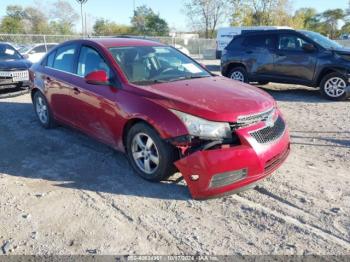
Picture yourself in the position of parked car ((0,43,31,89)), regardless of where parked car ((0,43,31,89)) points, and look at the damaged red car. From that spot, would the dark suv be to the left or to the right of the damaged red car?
left

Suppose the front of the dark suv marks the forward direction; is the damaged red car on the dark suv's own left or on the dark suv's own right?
on the dark suv's own right

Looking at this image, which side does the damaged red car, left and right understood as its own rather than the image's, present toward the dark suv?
left

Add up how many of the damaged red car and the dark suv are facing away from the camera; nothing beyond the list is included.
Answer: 0

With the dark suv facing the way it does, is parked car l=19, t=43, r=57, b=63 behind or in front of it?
behind

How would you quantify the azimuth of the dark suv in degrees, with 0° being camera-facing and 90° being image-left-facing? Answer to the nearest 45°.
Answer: approximately 315°

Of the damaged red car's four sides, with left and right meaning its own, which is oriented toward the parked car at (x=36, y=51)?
back
